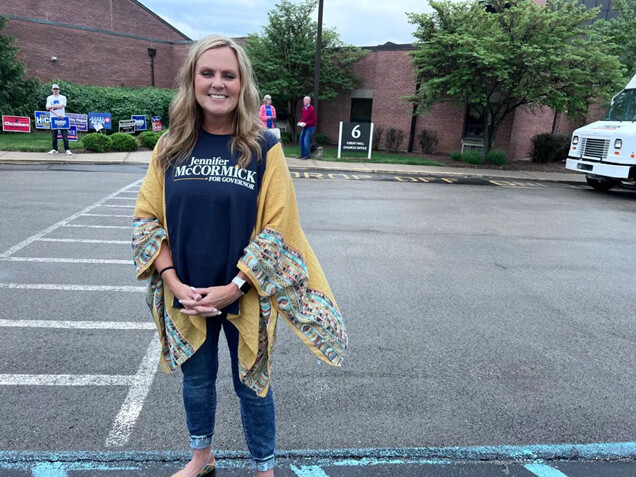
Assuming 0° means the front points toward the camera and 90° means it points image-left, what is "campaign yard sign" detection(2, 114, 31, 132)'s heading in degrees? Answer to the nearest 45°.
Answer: approximately 0°

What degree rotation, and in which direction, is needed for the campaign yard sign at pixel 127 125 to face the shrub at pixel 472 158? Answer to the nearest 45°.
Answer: approximately 45° to its left

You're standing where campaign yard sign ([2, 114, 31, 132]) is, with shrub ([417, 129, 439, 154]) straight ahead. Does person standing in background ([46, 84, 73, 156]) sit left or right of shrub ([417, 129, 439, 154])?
right

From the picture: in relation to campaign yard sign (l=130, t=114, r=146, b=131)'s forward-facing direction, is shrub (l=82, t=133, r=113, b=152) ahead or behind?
ahead

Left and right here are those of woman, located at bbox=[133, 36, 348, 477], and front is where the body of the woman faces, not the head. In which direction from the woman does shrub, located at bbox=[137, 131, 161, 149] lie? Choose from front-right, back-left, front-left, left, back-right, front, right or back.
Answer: back

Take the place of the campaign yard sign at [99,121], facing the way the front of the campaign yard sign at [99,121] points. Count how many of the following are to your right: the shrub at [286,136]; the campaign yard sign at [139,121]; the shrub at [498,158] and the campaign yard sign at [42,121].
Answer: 1

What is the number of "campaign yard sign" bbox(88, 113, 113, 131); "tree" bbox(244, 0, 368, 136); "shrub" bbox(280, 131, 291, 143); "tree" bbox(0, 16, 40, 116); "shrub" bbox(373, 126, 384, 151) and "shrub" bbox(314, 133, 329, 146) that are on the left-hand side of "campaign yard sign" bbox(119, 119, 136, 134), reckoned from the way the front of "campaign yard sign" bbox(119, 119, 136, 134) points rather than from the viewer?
4

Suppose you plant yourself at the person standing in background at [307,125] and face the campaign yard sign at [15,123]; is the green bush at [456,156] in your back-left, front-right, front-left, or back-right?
back-right

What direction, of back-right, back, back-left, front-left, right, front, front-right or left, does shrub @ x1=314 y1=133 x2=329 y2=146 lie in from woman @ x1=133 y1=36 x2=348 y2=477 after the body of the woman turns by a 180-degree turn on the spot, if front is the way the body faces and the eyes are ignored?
front
